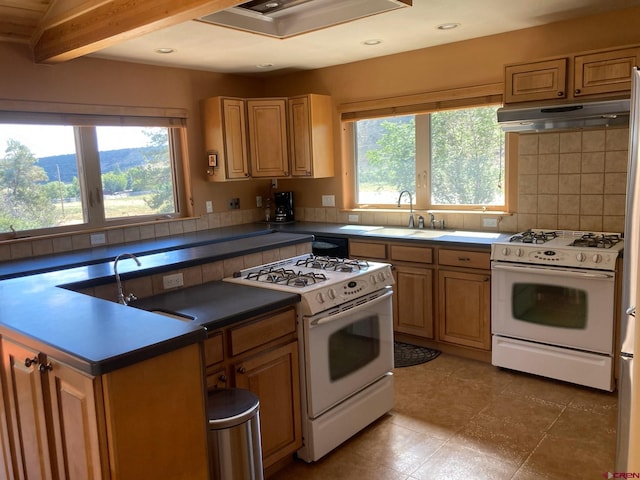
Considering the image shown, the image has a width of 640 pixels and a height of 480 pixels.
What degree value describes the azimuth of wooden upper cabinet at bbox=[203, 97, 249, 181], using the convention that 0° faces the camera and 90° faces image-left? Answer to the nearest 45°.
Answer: approximately 315°

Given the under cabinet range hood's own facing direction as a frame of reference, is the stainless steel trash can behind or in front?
in front

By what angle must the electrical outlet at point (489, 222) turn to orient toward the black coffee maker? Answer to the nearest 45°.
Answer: approximately 90° to its right

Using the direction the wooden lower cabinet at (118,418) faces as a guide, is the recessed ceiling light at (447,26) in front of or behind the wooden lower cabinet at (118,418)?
behind

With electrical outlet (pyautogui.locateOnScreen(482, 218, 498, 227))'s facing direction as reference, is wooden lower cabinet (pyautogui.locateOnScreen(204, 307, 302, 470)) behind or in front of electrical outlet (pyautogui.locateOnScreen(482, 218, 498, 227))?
in front

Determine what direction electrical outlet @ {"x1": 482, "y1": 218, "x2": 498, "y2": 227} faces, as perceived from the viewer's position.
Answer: facing the viewer

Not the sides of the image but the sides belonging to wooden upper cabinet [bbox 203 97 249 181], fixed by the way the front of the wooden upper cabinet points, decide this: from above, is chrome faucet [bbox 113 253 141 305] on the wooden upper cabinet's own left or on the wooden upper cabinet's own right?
on the wooden upper cabinet's own right

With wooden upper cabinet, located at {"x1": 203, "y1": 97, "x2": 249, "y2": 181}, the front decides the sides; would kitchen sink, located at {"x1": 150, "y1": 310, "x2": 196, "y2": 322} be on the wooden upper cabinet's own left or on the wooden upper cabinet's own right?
on the wooden upper cabinet's own right

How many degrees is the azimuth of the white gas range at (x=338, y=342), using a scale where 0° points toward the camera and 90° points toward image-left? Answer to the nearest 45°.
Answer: approximately 315°

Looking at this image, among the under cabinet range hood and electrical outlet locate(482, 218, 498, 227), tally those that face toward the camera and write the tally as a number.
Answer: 2
